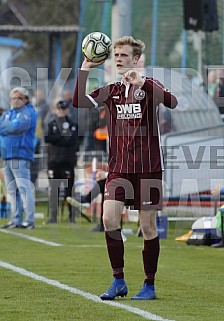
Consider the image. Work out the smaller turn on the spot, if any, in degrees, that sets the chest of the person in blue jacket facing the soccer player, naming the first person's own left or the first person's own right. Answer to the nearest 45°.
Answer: approximately 45° to the first person's own left

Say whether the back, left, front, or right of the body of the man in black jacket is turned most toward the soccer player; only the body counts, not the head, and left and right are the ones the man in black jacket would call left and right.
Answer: front

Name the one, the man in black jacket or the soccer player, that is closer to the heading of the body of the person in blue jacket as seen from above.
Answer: the soccer player

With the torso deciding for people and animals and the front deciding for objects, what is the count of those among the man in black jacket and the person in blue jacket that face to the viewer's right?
0

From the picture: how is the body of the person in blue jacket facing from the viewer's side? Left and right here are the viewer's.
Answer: facing the viewer and to the left of the viewer

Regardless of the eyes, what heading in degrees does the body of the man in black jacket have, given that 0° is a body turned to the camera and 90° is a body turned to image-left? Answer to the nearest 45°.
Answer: approximately 0°

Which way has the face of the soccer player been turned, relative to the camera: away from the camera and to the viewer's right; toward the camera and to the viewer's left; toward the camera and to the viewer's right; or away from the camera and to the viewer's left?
toward the camera and to the viewer's left

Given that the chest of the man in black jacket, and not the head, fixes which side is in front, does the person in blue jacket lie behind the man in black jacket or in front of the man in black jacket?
in front
